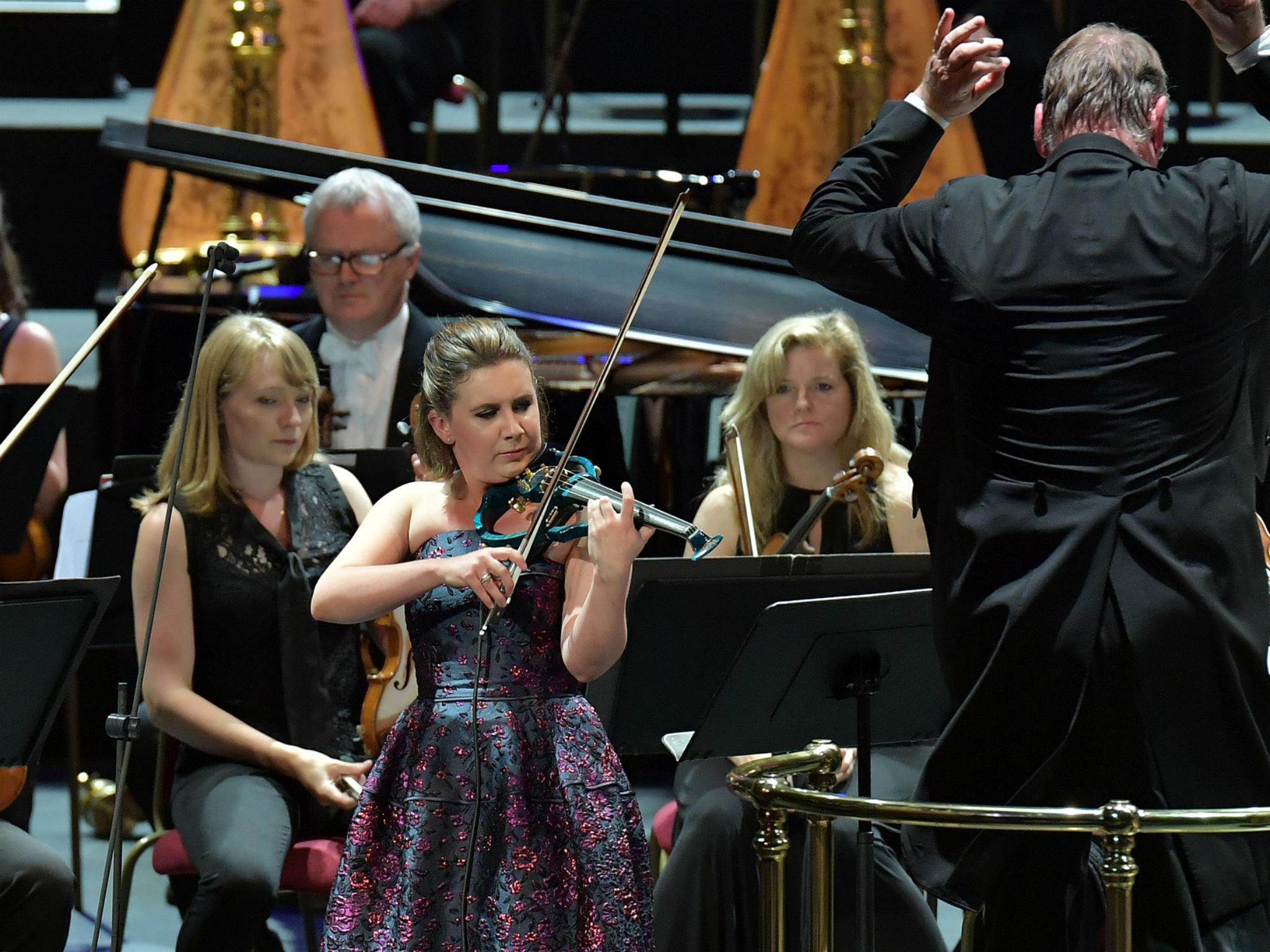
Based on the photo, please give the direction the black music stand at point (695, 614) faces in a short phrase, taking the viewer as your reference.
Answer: facing away from the viewer

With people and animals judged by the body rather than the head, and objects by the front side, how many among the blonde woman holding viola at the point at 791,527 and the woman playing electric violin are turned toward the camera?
2

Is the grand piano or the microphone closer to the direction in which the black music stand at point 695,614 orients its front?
the grand piano

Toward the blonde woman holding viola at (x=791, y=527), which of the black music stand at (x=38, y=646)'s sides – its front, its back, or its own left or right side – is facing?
right

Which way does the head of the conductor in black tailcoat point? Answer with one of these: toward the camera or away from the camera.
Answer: away from the camera

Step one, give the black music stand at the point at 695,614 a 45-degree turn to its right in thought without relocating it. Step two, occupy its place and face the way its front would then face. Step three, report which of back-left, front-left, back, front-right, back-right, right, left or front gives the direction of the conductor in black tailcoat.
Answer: right

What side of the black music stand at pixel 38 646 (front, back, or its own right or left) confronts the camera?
back

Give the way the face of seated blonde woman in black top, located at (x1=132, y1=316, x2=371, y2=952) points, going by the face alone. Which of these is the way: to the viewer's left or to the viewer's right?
to the viewer's right

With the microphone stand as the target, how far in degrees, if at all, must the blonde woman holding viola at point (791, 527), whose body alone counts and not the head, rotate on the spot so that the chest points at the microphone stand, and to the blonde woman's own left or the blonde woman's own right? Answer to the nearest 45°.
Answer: approximately 45° to the blonde woman's own right
